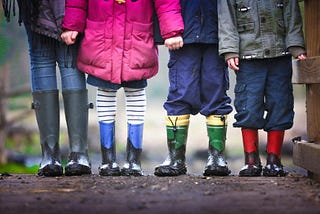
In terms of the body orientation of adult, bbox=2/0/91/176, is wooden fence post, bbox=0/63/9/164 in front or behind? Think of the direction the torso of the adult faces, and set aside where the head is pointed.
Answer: behind

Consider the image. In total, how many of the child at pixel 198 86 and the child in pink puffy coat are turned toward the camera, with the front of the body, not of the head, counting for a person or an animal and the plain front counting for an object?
2

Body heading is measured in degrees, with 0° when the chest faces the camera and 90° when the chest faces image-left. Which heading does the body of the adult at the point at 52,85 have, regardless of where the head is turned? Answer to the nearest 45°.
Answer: approximately 0°

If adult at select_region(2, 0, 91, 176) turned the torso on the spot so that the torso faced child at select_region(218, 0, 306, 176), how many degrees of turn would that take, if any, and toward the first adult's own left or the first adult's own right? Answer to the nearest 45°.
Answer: approximately 90° to the first adult's own left

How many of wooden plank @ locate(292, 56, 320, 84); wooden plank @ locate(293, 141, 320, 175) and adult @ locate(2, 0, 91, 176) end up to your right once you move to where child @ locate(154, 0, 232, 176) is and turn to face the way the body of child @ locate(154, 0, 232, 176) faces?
1

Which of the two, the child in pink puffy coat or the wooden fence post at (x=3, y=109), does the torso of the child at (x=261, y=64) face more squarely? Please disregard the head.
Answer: the child in pink puffy coat

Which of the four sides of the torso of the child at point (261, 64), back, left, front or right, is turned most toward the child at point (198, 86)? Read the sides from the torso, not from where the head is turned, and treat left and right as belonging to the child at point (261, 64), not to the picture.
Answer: right

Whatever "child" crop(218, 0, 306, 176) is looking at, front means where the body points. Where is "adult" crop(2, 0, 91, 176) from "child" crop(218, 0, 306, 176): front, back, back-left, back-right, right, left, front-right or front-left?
right

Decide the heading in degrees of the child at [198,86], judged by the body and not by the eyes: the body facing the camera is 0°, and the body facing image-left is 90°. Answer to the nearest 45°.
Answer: approximately 0°
